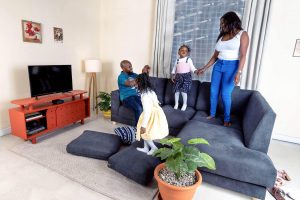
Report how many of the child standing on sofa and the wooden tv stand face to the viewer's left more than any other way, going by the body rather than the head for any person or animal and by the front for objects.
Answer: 0

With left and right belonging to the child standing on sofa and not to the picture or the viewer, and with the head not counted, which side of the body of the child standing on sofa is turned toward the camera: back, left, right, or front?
front

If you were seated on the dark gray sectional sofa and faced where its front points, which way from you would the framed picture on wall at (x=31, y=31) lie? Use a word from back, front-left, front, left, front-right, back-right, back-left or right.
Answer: front-right

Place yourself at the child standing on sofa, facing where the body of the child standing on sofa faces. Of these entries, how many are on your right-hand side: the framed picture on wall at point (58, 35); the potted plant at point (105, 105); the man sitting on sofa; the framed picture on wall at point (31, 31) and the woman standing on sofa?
4

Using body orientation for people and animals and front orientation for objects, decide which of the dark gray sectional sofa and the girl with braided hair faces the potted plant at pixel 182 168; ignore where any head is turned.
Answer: the dark gray sectional sofa

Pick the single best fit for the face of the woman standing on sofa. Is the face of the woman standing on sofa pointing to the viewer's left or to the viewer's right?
to the viewer's left

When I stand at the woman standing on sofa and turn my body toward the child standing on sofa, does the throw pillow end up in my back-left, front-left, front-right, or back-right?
front-left

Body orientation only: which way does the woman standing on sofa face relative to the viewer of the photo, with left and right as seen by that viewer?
facing the viewer and to the left of the viewer

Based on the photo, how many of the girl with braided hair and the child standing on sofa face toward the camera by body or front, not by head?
1

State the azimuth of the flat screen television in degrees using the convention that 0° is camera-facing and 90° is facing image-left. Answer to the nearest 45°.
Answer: approximately 315°

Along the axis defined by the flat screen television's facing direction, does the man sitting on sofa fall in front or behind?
in front

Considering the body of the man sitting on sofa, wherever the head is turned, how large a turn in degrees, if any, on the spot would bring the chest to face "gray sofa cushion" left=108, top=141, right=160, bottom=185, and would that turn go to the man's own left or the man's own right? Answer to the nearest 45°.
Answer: approximately 45° to the man's own right

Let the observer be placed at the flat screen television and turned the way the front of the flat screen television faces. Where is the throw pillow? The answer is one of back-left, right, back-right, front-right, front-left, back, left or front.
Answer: front

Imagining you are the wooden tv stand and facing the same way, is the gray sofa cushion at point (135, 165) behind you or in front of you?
in front

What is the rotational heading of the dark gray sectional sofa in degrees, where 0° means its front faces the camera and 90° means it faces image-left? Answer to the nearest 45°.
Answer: approximately 45°

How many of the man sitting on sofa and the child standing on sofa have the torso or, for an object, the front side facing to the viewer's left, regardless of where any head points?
0
